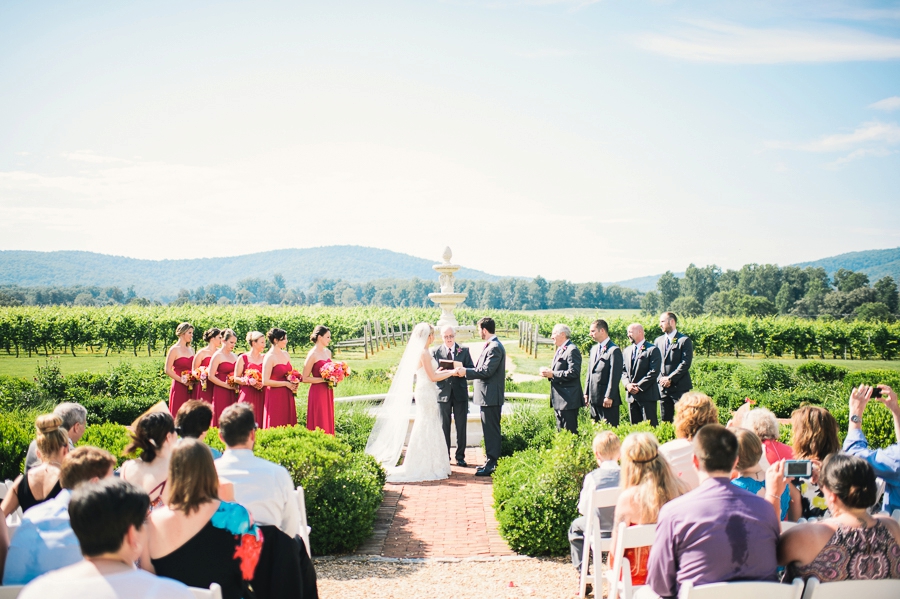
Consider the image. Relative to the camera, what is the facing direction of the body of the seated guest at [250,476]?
away from the camera

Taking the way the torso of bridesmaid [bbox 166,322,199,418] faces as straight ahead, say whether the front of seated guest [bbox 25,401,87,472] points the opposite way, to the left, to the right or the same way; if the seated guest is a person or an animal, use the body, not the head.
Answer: to the left

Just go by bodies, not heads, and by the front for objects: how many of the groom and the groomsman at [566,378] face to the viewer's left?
2

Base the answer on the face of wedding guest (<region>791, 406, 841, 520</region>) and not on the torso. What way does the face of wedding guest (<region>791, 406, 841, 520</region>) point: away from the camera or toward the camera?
away from the camera

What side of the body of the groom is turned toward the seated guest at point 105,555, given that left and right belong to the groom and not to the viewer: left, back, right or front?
left

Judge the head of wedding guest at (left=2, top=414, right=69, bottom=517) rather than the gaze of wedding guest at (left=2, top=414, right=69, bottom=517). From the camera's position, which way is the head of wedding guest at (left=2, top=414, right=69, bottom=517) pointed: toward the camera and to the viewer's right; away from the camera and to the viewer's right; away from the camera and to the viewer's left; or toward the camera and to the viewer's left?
away from the camera and to the viewer's right

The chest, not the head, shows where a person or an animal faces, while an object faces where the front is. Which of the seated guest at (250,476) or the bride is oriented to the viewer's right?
the bride

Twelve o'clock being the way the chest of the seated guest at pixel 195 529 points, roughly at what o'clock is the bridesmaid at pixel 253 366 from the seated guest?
The bridesmaid is roughly at 12 o'clock from the seated guest.

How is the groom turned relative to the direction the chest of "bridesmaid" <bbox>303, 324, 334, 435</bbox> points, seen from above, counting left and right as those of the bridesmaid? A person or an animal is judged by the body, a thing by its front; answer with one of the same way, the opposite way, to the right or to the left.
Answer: the opposite way

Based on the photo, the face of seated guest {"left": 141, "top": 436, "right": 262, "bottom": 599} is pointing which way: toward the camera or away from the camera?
away from the camera

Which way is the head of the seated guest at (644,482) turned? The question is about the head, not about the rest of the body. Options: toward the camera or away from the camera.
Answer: away from the camera

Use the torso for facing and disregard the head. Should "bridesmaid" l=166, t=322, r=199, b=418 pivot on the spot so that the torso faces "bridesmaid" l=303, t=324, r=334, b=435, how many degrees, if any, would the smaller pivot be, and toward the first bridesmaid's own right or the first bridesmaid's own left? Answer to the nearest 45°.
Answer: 0° — they already face them

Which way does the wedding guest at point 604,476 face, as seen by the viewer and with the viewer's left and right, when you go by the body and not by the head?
facing away from the viewer and to the left of the viewer

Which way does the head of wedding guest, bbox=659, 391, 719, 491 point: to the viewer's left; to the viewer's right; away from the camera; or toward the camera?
away from the camera

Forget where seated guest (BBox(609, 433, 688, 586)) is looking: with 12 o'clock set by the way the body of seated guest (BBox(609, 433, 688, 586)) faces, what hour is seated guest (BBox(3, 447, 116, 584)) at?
seated guest (BBox(3, 447, 116, 584)) is roughly at 8 o'clock from seated guest (BBox(609, 433, 688, 586)).
